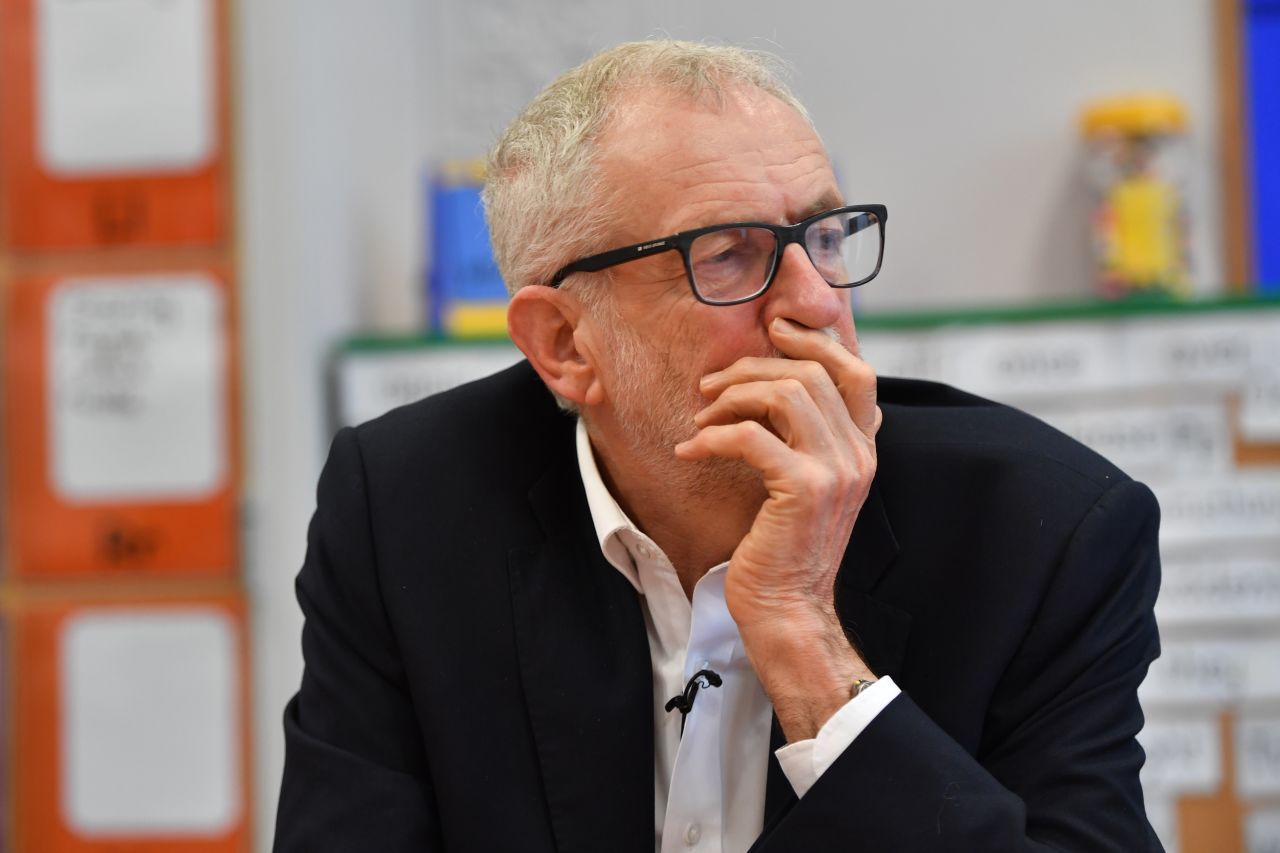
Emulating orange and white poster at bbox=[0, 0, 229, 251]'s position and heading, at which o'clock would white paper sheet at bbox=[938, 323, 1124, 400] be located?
The white paper sheet is roughly at 10 o'clock from the orange and white poster.

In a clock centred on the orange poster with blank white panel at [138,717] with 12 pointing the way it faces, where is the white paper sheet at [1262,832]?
The white paper sheet is roughly at 10 o'clock from the orange poster with blank white panel.

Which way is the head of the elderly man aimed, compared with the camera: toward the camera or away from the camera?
toward the camera

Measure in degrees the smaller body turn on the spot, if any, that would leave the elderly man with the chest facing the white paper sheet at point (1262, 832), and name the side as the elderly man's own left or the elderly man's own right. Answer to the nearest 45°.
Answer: approximately 135° to the elderly man's own left

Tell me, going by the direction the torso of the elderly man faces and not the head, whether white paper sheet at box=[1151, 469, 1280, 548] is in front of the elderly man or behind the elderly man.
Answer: behind

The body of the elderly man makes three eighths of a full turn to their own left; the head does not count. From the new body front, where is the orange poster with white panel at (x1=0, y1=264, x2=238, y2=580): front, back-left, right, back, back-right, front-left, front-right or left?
left

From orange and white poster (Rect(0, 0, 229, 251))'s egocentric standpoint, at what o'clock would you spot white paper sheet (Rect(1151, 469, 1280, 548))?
The white paper sheet is roughly at 10 o'clock from the orange and white poster.

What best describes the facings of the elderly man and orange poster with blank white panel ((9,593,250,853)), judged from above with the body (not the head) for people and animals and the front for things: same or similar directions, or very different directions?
same or similar directions

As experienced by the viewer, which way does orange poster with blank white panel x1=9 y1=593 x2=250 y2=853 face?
facing the viewer

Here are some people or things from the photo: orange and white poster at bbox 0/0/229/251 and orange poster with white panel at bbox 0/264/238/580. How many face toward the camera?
2

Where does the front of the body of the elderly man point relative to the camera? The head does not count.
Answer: toward the camera

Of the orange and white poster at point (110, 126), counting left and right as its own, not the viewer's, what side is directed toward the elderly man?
front

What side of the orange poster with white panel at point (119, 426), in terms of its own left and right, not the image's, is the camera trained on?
front

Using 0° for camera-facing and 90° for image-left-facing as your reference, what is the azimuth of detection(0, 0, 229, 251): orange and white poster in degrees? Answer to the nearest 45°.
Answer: approximately 0°

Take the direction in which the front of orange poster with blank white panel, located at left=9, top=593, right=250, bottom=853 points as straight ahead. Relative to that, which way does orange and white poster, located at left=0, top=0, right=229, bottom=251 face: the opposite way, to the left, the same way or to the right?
the same way
